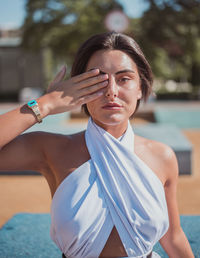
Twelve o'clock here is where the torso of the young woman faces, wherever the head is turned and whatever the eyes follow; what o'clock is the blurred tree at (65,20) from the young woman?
The blurred tree is roughly at 6 o'clock from the young woman.

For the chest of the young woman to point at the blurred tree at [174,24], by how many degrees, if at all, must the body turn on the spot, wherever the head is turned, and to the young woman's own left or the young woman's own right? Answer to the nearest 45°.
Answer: approximately 180°

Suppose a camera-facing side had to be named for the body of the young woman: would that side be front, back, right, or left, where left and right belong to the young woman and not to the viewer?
front
